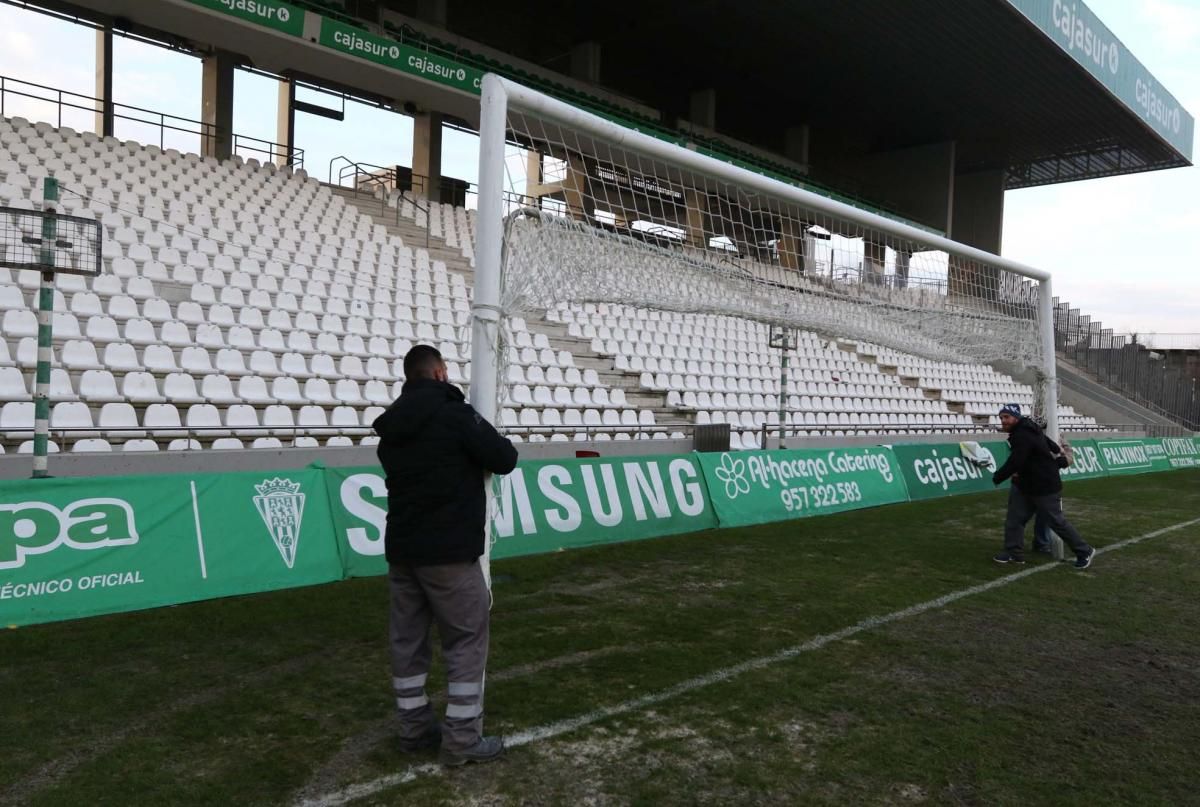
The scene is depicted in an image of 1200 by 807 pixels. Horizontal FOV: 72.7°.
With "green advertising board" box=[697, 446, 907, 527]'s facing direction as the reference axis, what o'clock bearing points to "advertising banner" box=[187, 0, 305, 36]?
The advertising banner is roughly at 5 o'clock from the green advertising board.

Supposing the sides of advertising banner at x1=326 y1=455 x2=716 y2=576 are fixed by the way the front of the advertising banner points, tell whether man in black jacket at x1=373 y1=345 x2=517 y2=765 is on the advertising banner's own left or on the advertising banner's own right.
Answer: on the advertising banner's own right

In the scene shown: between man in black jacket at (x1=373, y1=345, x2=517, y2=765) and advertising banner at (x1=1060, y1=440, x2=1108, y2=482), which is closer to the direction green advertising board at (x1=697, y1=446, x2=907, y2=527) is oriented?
the man in black jacket

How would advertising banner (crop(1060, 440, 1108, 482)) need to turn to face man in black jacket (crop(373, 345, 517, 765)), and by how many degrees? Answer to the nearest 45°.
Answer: approximately 45° to its right

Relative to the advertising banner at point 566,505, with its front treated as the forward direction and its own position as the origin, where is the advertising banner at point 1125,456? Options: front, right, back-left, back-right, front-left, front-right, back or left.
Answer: left

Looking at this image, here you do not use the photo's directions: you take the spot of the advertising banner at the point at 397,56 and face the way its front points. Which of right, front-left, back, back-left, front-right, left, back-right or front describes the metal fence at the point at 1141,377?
front-left

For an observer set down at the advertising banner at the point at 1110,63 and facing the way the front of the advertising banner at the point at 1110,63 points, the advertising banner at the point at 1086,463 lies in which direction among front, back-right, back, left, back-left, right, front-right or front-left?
front-right

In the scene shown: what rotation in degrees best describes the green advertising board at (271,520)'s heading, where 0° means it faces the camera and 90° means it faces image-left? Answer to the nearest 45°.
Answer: approximately 315°

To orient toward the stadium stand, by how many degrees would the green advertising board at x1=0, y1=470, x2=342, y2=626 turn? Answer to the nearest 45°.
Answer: approximately 135° to its left
